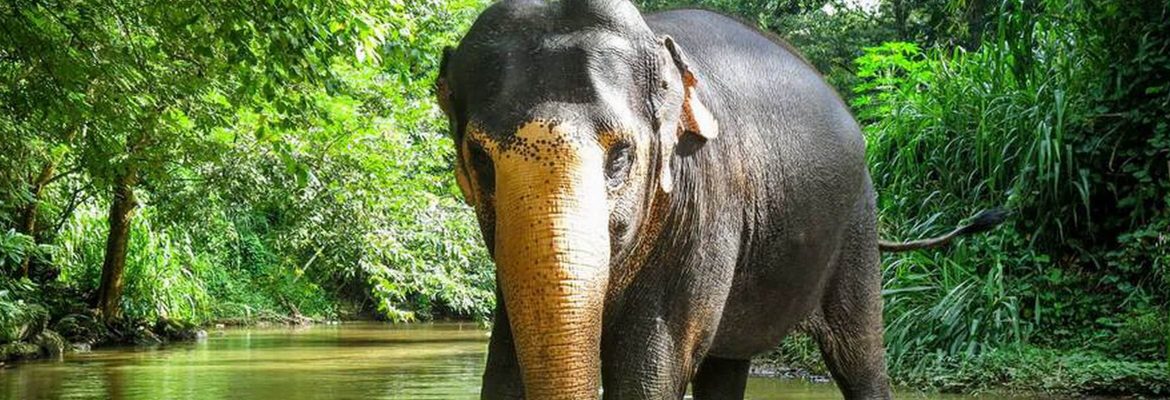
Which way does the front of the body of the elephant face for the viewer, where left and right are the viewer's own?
facing the viewer and to the left of the viewer

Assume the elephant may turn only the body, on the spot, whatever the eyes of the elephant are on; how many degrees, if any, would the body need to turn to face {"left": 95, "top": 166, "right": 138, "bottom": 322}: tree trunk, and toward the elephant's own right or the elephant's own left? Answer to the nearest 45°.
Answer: approximately 90° to the elephant's own right

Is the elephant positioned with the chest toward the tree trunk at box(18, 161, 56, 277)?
no
